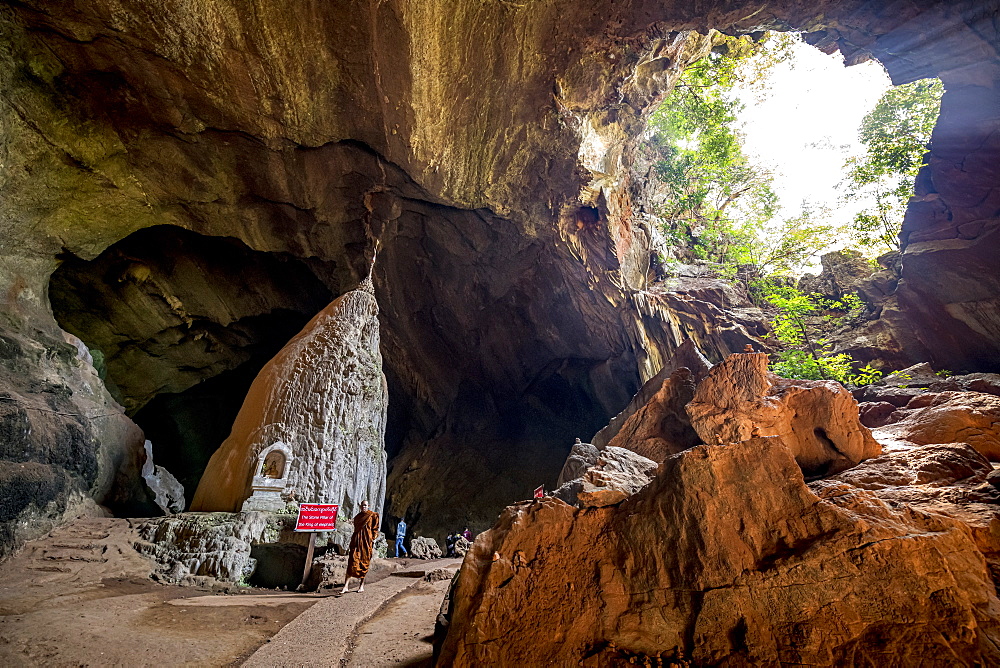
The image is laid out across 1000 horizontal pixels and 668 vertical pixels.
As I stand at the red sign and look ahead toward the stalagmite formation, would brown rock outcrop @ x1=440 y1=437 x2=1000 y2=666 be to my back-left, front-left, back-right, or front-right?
back-right

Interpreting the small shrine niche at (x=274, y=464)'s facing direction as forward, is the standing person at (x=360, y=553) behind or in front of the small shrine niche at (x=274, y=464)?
in front

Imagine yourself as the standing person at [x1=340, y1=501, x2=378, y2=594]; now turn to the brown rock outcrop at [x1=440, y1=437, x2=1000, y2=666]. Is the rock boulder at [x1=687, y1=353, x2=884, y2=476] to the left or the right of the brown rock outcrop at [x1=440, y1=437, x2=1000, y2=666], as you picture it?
left

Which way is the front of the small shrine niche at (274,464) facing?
toward the camera

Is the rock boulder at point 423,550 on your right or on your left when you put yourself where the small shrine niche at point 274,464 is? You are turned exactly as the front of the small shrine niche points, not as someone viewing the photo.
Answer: on your left

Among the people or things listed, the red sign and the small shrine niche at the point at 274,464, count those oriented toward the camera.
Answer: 2

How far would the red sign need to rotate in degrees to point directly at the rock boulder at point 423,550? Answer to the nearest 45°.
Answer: approximately 135° to its left

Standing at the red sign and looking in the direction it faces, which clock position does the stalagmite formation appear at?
The stalagmite formation is roughly at 6 o'clock from the red sign.

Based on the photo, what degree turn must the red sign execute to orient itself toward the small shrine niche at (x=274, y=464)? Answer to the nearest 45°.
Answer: approximately 135° to its right

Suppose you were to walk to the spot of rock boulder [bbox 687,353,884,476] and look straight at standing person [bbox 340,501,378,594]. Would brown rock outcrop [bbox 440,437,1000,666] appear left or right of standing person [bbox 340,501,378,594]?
left

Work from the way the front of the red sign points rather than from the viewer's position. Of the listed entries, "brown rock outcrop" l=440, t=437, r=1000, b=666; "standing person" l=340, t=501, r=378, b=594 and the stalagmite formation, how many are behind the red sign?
1

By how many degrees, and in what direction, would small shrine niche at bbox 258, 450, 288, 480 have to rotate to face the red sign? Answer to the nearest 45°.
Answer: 0° — it already faces it

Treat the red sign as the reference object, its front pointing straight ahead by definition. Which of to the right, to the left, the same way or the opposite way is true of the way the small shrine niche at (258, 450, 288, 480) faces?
the same way

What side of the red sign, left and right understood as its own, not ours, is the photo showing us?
front

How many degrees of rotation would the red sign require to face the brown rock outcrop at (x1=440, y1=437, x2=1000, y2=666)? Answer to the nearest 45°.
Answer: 0° — it already faces it

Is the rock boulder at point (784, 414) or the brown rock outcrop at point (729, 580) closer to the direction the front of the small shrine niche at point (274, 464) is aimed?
the brown rock outcrop

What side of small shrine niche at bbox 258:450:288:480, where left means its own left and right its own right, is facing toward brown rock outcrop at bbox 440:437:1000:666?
front
